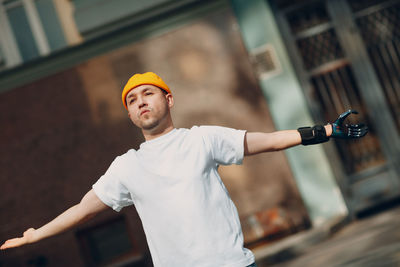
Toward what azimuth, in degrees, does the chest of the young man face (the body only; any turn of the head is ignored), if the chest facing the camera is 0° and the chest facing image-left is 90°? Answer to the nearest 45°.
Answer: approximately 0°

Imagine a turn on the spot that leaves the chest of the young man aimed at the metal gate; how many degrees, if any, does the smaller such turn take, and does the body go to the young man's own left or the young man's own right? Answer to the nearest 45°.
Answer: approximately 135° to the young man's own left

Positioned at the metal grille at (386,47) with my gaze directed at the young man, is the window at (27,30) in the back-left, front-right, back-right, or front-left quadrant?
front-right

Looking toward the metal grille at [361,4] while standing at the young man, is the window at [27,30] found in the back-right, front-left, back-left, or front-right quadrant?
front-left

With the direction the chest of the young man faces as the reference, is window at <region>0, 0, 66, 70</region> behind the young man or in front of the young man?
behind
